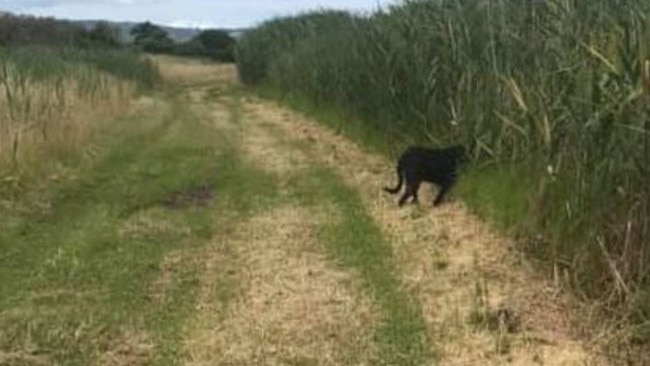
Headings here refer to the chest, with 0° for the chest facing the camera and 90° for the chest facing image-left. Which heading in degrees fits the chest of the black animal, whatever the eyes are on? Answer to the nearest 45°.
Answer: approximately 270°
